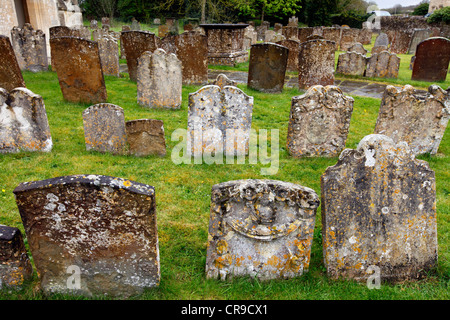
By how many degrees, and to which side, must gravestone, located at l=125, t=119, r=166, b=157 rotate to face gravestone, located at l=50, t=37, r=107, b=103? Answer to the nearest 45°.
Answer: approximately 135° to its right

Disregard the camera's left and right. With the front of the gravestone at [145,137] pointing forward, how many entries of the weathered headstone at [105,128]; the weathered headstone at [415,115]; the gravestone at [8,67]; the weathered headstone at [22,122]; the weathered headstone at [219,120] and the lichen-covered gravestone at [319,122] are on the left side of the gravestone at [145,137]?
3

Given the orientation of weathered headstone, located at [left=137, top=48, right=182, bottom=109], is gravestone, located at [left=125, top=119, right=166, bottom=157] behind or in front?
in front

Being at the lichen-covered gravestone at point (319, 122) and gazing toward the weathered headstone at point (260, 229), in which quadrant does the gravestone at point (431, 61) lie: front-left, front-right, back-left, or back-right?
back-left

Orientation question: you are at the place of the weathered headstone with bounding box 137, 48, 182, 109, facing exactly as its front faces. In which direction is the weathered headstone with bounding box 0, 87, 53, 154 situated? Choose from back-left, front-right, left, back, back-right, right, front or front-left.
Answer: front-right

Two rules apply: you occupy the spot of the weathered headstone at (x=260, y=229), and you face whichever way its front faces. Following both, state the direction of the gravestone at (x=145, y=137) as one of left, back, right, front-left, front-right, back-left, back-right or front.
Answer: back-right

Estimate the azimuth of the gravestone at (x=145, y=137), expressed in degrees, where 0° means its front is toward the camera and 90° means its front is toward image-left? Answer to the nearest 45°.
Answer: approximately 0°

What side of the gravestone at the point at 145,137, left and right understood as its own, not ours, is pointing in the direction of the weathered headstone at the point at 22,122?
right

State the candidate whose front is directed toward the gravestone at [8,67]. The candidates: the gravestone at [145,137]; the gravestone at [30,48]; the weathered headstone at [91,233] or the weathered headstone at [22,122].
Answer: the gravestone at [30,48]

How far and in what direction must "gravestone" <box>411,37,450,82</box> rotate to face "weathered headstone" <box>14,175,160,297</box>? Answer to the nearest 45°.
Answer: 0° — it already faces it

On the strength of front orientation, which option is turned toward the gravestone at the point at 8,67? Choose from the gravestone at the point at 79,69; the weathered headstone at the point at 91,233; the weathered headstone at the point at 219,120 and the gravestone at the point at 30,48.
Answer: the gravestone at the point at 30,48

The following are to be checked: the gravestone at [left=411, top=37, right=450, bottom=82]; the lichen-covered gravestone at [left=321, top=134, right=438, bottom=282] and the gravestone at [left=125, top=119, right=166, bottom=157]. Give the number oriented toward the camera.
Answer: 3

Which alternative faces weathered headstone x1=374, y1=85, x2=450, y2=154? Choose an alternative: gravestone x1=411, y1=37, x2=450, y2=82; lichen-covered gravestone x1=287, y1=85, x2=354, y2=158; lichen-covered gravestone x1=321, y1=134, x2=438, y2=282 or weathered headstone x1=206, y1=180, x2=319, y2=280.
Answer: the gravestone

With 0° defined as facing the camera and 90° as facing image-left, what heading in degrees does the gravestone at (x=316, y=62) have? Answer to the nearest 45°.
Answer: approximately 0°

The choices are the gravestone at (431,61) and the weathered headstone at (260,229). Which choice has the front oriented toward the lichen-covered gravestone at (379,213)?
the gravestone
